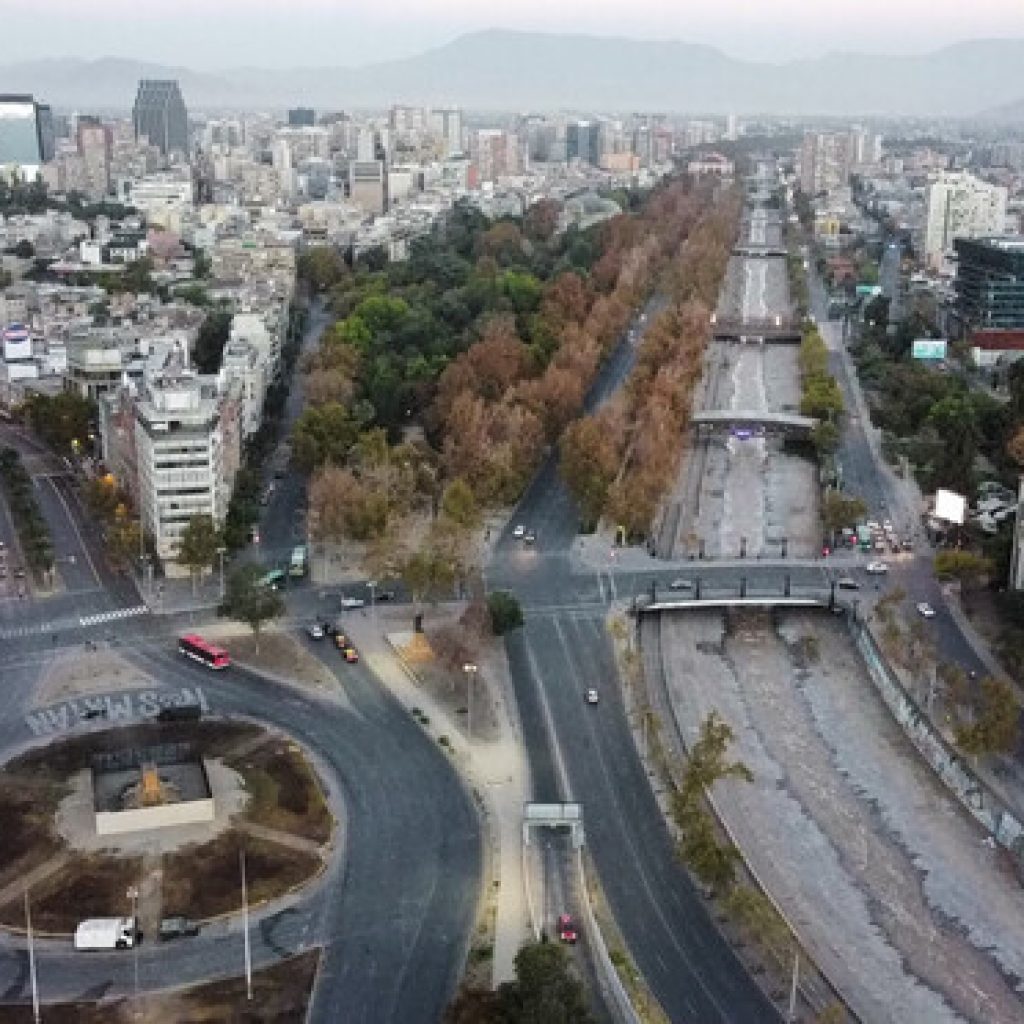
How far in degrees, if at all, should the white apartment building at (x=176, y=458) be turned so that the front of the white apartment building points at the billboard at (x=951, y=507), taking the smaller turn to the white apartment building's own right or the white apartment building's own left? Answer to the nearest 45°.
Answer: approximately 90° to the white apartment building's own left

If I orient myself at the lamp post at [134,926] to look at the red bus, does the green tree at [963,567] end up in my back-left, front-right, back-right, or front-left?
front-right

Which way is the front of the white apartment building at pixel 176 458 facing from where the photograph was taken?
facing the viewer

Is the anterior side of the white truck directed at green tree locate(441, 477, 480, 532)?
no

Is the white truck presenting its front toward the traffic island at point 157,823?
no

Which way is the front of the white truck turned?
to the viewer's right

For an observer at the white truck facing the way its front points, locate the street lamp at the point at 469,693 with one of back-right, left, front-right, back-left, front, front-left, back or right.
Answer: front-left

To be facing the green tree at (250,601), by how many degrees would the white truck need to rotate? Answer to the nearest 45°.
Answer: approximately 90° to its left

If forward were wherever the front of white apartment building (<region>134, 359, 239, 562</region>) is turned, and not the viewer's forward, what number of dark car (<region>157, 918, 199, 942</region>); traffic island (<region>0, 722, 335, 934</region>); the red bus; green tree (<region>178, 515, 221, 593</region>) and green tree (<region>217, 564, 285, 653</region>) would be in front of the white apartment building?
5

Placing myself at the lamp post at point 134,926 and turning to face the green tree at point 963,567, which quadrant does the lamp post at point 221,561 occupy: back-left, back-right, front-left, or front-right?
front-left

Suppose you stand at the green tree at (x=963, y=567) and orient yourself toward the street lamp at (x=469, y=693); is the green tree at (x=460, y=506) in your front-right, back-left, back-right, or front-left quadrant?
front-right

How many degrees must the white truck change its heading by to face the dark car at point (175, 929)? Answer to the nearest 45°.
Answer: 0° — it already faces it

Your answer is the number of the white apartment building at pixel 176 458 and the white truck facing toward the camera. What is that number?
1

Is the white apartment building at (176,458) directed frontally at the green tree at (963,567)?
no

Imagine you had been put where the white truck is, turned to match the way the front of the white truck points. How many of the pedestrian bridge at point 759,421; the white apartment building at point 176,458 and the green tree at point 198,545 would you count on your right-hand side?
0
